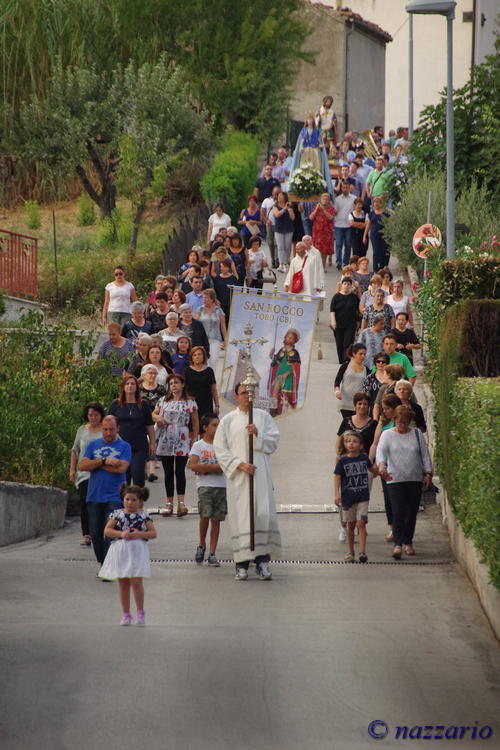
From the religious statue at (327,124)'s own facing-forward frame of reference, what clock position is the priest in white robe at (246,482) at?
The priest in white robe is roughly at 12 o'clock from the religious statue.

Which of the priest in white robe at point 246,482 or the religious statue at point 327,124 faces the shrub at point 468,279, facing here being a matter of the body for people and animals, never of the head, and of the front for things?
the religious statue

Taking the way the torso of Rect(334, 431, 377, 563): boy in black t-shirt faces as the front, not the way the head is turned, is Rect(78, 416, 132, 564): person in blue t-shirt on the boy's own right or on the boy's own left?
on the boy's own right

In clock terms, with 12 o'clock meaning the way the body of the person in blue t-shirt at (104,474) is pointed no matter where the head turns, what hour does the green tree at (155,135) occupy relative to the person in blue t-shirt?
The green tree is roughly at 6 o'clock from the person in blue t-shirt.

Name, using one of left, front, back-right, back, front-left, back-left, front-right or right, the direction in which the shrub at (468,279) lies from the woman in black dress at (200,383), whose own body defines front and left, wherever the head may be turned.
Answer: left

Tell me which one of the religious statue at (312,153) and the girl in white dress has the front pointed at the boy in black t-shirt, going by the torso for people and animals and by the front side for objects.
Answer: the religious statue

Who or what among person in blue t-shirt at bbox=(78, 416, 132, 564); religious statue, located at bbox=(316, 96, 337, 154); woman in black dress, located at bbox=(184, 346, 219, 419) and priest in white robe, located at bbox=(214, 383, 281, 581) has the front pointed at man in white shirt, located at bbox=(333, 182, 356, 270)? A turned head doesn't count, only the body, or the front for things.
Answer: the religious statue

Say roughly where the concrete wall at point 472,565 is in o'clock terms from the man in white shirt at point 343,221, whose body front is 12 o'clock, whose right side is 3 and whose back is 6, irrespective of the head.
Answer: The concrete wall is roughly at 12 o'clock from the man in white shirt.

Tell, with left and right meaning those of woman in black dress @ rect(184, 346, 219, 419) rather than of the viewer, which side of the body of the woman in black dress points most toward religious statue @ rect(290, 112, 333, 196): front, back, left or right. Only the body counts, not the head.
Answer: back
